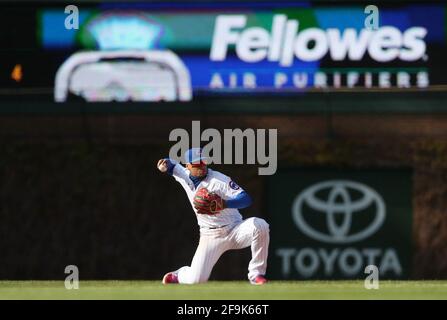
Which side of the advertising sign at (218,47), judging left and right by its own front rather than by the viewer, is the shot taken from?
front

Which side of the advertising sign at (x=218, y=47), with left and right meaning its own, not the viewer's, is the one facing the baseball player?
front

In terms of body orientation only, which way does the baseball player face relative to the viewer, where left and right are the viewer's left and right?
facing the viewer

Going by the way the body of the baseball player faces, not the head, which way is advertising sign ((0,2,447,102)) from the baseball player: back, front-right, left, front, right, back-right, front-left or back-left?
back

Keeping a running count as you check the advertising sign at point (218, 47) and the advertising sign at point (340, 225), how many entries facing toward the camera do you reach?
2

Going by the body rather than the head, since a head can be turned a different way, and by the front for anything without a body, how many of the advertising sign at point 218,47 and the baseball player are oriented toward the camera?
2

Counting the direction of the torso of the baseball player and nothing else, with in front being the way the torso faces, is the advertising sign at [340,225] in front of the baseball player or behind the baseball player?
behind
